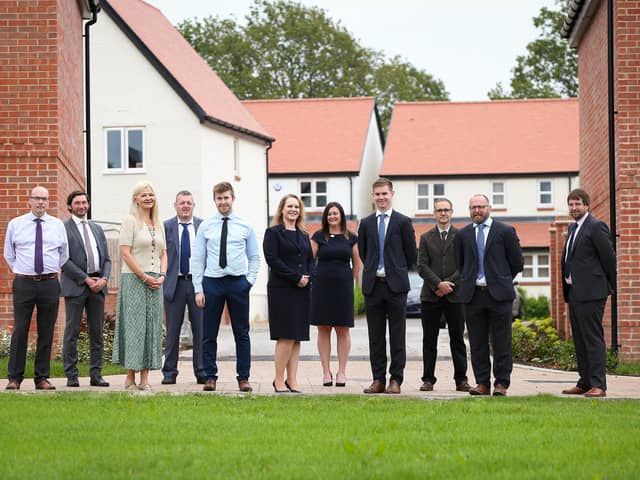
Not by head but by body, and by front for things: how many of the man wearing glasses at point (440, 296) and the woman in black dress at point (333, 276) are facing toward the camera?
2

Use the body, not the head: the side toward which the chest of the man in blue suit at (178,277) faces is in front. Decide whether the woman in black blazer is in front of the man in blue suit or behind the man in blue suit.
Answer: in front

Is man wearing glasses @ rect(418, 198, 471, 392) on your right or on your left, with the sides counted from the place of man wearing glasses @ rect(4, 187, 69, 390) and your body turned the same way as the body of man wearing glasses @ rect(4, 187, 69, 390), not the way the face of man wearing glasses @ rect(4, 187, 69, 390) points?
on your left

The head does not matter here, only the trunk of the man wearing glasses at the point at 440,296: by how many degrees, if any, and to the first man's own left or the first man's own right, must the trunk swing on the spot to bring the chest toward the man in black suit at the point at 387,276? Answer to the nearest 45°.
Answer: approximately 45° to the first man's own right

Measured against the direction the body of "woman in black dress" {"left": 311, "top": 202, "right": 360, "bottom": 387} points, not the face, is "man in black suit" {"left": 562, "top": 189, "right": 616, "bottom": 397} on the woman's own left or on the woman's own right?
on the woman's own left

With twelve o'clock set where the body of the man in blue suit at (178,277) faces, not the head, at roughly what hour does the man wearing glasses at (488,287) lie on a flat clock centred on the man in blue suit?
The man wearing glasses is roughly at 10 o'clock from the man in blue suit.

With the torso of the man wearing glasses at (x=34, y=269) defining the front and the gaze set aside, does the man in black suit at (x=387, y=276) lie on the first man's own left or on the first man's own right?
on the first man's own left

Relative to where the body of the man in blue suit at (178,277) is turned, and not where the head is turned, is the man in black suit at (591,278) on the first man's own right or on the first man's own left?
on the first man's own left

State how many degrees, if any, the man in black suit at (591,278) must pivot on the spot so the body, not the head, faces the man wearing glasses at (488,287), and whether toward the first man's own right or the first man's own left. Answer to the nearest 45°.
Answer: approximately 45° to the first man's own right

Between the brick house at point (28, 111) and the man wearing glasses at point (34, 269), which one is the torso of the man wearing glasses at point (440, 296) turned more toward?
the man wearing glasses

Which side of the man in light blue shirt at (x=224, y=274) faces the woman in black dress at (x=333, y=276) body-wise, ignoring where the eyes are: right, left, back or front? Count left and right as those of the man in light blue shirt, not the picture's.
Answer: left
